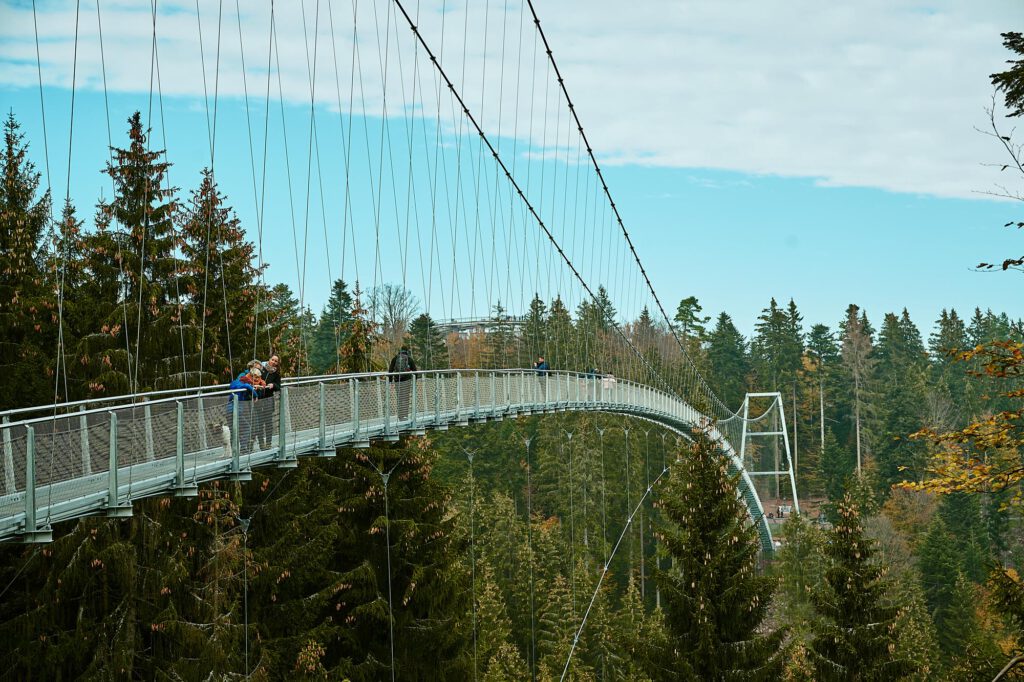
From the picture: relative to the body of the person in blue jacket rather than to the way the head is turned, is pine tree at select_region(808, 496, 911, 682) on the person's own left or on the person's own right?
on the person's own left

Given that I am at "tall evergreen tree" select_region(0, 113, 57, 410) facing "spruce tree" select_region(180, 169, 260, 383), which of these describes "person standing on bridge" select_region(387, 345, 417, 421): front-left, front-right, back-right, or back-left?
front-right

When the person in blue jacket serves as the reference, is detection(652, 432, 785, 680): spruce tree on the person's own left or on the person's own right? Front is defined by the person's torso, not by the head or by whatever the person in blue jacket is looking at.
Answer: on the person's own left

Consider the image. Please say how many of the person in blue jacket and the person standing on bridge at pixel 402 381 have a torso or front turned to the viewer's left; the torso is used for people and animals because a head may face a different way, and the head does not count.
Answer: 0

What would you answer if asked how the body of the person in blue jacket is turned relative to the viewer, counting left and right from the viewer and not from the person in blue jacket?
facing the viewer and to the right of the viewer

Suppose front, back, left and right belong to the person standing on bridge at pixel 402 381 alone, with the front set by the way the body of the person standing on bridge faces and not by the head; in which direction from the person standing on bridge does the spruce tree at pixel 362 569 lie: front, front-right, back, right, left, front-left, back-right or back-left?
back

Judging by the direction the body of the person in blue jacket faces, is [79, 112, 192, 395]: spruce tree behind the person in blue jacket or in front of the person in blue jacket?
behind

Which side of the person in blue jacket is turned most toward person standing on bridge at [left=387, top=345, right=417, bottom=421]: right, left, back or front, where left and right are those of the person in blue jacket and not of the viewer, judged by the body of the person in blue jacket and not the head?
left

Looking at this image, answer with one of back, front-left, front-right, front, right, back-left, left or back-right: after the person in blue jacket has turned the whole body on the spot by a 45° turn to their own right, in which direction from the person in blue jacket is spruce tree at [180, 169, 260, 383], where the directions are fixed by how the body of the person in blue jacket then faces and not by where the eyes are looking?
back
